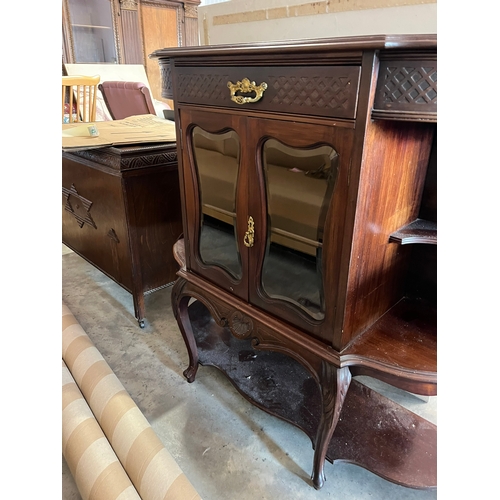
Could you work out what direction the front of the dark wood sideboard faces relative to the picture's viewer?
facing the viewer and to the left of the viewer

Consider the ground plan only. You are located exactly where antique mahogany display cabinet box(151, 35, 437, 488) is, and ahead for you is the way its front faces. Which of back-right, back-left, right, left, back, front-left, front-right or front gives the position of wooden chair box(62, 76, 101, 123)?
right

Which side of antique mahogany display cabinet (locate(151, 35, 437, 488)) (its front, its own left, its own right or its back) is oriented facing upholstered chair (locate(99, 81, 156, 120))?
right

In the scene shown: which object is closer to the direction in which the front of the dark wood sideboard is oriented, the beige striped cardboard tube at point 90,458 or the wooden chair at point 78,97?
the beige striped cardboard tube

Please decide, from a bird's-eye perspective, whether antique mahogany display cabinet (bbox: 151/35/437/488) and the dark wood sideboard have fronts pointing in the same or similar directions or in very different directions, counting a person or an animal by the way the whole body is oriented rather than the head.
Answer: same or similar directions

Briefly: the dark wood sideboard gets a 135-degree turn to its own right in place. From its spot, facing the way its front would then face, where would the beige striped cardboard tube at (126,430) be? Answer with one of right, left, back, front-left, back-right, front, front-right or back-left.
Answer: back

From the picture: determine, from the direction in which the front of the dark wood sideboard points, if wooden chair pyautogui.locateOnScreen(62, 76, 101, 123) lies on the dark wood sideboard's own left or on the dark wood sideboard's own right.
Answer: on the dark wood sideboard's own right

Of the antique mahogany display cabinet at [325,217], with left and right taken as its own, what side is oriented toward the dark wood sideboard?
right

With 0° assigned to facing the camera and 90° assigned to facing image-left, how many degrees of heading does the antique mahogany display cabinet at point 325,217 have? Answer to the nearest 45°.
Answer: approximately 45°

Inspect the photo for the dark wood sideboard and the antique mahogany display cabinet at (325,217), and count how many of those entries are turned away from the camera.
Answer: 0
